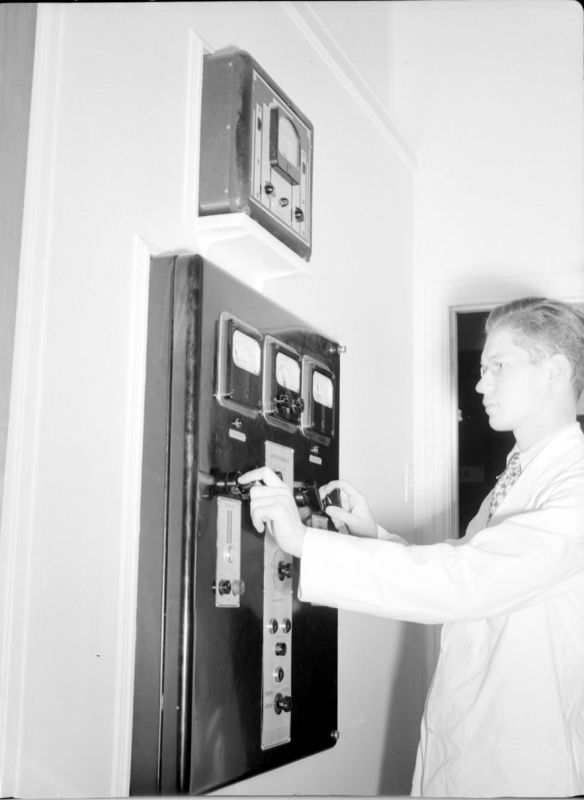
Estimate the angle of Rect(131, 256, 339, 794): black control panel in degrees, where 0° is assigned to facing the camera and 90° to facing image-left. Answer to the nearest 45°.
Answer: approximately 315°

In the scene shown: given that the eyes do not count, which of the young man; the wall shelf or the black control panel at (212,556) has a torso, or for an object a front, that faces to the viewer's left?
the young man

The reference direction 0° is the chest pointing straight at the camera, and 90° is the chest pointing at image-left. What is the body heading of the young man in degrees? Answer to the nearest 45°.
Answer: approximately 90°

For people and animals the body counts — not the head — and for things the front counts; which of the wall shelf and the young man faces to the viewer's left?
the young man

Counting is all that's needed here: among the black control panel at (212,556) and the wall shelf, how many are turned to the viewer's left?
0

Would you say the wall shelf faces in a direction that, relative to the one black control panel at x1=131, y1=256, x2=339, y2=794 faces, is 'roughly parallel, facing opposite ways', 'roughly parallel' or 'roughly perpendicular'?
roughly parallel

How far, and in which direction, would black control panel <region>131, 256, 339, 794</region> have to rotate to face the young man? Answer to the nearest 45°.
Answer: approximately 45° to its left

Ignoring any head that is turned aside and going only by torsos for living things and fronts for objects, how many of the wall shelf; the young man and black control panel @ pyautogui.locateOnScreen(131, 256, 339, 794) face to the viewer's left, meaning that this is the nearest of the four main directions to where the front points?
1

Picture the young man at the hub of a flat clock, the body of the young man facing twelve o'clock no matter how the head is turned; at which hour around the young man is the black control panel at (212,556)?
The black control panel is roughly at 11 o'clock from the young man.

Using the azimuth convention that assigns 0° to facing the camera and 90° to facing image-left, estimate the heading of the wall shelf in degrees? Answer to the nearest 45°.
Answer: approximately 315°

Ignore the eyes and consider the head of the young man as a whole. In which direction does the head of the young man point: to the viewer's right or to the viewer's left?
to the viewer's left

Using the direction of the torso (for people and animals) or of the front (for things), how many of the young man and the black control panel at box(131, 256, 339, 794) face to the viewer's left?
1
